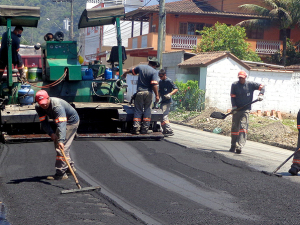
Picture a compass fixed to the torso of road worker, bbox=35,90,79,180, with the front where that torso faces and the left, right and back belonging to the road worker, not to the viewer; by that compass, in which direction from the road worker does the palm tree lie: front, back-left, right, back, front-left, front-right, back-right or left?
back

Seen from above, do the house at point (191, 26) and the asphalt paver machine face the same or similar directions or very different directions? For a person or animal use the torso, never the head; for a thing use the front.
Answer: very different directions

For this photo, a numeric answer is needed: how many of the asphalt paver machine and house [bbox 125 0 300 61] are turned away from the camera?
1

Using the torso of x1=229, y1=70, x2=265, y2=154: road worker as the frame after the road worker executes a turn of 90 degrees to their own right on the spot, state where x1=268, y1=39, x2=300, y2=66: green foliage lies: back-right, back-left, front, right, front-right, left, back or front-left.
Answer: right

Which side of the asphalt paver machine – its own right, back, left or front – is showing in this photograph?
back

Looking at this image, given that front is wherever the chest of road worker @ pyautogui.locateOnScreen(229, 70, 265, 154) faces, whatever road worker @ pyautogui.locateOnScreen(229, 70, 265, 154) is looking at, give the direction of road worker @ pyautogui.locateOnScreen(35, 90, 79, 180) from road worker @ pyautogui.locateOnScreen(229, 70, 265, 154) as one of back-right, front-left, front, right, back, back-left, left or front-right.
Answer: front-right

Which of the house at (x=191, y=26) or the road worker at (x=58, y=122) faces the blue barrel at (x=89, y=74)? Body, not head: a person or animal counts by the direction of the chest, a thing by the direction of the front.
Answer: the house

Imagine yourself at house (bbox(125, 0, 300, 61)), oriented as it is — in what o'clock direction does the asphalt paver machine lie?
The asphalt paver machine is roughly at 12 o'clock from the house.
